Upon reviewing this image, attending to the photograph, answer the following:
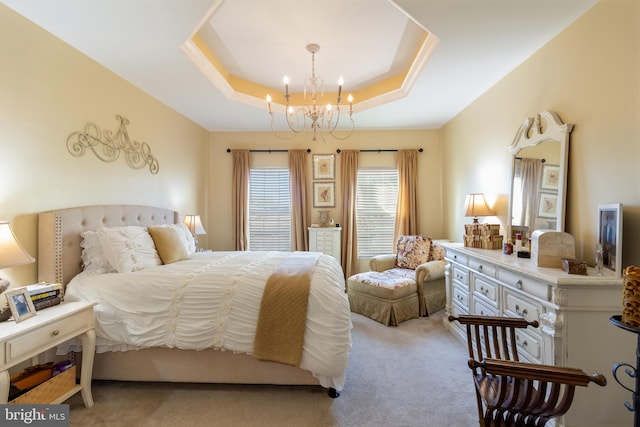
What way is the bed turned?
to the viewer's right

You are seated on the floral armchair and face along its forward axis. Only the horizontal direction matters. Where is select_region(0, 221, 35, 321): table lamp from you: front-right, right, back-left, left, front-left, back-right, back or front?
front

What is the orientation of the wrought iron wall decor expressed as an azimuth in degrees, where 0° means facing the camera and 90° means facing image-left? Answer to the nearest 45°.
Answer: approximately 315°

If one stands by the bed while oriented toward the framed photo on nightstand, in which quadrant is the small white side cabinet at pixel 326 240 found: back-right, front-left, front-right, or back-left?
back-right

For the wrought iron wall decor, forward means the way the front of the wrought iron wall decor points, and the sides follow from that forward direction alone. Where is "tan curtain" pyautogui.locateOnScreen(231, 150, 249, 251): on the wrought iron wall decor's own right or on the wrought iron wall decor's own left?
on the wrought iron wall decor's own left

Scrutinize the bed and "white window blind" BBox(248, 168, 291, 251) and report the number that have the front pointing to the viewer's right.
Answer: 1

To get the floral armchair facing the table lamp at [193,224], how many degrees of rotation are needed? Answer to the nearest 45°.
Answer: approximately 45° to its right

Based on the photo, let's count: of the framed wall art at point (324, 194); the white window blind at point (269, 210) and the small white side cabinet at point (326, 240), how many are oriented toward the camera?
3

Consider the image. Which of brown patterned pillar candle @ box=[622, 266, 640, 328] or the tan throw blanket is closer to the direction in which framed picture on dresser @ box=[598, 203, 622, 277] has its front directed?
the tan throw blanket

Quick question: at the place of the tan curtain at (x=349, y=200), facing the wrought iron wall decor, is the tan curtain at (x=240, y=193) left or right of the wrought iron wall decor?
right

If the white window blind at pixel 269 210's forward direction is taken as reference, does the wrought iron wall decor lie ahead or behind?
ahead

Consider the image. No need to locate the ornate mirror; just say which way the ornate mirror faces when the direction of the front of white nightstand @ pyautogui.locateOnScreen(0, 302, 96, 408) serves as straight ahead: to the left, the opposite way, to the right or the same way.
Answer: the opposite way

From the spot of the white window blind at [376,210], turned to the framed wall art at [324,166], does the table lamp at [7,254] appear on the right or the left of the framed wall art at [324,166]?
left

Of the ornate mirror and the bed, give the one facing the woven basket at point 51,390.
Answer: the ornate mirror
